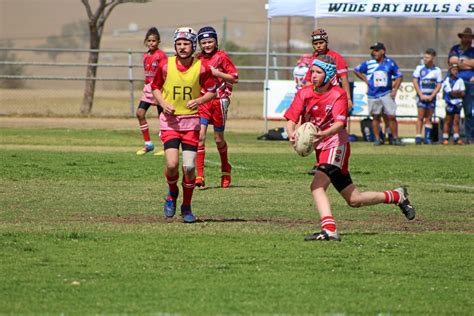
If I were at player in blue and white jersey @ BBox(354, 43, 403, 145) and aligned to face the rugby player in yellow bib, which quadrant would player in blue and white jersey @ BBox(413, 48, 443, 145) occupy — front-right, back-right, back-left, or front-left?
back-left

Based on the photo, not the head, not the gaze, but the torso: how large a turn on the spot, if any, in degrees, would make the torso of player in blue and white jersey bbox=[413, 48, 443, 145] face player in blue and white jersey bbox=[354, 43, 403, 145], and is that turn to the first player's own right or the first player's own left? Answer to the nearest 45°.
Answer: approximately 45° to the first player's own right

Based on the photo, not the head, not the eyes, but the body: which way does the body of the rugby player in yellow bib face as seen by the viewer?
toward the camera

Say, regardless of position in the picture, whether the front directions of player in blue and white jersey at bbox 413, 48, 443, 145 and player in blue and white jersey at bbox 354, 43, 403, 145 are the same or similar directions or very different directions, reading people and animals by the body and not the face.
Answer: same or similar directions

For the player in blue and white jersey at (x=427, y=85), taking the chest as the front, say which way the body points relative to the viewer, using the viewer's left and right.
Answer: facing the viewer

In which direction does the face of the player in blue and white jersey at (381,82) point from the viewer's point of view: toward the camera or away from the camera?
toward the camera

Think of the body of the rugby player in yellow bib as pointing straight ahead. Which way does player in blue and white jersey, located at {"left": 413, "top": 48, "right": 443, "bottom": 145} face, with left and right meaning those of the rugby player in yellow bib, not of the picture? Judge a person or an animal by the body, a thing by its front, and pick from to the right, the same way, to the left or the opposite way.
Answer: the same way

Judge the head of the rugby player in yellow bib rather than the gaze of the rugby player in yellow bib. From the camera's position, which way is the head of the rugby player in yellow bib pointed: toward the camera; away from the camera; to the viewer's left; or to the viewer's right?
toward the camera

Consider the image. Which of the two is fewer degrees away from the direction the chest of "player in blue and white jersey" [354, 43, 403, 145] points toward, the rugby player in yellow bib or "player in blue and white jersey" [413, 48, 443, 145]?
the rugby player in yellow bib

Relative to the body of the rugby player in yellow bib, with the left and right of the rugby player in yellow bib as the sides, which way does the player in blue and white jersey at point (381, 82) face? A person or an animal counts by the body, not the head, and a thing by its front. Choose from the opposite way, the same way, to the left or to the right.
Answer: the same way

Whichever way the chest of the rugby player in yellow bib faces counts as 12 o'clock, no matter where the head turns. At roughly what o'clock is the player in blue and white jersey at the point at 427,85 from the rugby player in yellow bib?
The player in blue and white jersey is roughly at 7 o'clock from the rugby player in yellow bib.
